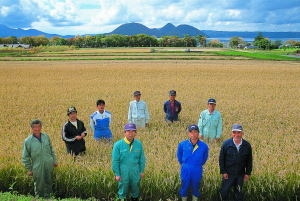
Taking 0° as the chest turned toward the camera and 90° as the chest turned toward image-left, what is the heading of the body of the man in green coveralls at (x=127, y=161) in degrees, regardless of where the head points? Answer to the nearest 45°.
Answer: approximately 0°

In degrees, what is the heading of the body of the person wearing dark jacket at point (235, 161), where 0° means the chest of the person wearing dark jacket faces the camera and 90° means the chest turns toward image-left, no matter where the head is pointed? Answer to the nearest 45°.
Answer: approximately 0°

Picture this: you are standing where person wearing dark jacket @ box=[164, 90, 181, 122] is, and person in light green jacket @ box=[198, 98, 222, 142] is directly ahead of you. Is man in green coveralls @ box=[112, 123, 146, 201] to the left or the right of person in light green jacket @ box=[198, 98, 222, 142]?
right

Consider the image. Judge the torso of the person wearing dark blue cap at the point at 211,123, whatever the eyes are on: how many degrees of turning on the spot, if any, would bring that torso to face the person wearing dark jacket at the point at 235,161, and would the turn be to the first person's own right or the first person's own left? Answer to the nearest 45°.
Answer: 0° — they already face them

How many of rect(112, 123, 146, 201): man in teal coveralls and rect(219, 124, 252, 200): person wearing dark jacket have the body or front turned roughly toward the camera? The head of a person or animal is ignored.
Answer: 2

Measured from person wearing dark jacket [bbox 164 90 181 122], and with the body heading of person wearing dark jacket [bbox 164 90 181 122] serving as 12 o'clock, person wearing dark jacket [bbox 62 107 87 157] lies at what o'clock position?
person wearing dark jacket [bbox 62 107 87 157] is roughly at 1 o'clock from person wearing dark jacket [bbox 164 90 181 122].
